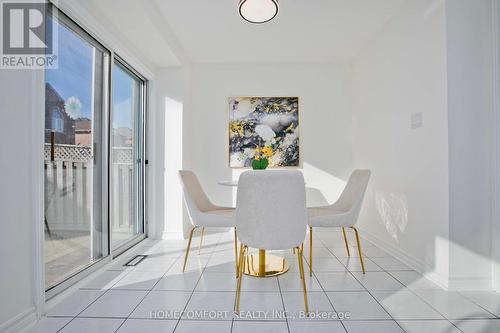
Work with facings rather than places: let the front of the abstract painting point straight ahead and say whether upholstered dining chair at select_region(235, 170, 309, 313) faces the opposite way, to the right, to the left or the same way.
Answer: the opposite way

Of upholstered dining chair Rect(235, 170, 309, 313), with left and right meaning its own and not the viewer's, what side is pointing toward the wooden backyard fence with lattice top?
left

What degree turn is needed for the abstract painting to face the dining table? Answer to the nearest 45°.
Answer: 0° — it already faces it

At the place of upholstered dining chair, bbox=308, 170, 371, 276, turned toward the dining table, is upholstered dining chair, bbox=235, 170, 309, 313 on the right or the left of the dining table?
left

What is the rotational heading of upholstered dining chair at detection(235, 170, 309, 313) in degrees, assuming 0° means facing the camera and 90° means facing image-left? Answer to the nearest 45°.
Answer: approximately 180°

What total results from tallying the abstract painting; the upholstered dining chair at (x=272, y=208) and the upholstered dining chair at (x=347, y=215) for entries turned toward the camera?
1

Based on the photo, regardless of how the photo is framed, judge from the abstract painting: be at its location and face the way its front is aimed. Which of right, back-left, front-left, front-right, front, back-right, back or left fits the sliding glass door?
front-right

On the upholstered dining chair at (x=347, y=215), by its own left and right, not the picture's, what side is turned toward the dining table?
front

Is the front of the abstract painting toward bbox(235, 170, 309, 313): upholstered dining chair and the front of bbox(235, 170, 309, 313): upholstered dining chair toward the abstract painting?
yes

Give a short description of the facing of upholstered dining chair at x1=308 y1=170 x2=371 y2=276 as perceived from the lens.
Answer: facing to the left of the viewer

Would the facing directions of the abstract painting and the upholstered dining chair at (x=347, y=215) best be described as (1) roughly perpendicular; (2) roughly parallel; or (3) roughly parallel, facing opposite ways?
roughly perpendicular
